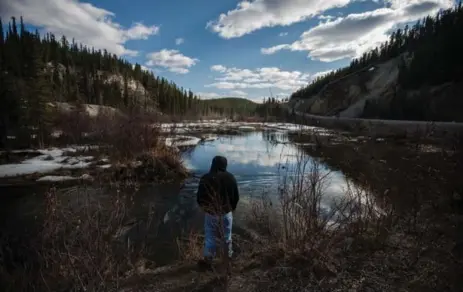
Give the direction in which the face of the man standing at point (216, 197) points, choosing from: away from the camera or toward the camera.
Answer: away from the camera

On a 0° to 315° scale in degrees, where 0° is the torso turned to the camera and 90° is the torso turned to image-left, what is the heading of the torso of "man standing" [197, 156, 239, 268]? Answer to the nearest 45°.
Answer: approximately 180°
